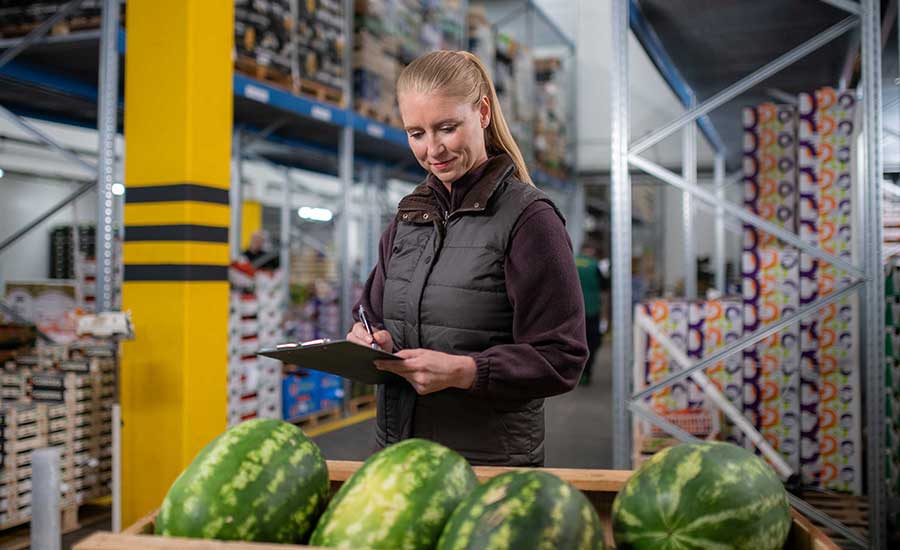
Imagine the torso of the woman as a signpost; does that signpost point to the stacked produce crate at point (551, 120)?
no

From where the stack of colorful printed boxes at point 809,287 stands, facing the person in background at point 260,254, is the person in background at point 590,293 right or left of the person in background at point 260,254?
right

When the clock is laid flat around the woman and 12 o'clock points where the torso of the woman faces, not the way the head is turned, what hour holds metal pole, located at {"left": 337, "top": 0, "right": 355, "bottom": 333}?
The metal pole is roughly at 4 o'clock from the woman.

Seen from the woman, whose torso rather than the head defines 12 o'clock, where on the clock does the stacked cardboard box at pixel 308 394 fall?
The stacked cardboard box is roughly at 4 o'clock from the woman.

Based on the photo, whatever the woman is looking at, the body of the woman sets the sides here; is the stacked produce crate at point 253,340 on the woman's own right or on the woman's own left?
on the woman's own right

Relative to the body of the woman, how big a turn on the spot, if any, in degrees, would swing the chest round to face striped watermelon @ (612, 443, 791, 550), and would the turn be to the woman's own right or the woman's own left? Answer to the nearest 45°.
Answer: approximately 45° to the woman's own left

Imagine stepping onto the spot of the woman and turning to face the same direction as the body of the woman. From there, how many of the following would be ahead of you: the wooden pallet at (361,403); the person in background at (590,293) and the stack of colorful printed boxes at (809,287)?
0

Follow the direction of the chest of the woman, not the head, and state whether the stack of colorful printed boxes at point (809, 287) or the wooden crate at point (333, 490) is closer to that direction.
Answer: the wooden crate

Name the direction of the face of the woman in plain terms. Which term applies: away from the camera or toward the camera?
toward the camera

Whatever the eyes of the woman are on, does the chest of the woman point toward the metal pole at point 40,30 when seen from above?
no

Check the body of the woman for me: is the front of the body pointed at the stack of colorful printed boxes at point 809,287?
no

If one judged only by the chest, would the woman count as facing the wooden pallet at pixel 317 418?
no

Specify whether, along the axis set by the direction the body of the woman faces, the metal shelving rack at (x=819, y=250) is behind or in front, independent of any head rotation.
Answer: behind

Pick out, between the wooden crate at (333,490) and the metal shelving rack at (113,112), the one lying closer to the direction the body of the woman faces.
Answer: the wooden crate

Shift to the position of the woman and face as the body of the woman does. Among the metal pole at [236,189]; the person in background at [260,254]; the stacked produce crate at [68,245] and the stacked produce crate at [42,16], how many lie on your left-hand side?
0

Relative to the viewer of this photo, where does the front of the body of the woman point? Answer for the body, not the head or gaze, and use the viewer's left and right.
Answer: facing the viewer and to the left of the viewer
